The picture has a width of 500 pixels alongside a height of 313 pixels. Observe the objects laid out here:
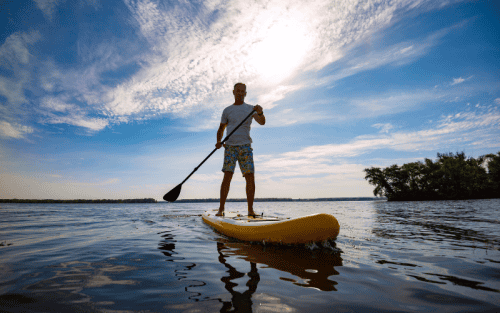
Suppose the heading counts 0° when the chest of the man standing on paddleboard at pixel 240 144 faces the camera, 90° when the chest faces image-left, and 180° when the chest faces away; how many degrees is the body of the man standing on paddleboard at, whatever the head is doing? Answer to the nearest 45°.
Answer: approximately 0°

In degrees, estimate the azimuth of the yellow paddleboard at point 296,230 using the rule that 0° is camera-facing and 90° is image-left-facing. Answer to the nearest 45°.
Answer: approximately 315°
